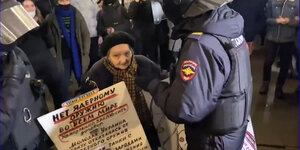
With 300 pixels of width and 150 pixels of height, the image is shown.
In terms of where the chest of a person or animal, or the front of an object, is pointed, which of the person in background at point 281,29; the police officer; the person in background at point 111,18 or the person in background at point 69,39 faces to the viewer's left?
the police officer

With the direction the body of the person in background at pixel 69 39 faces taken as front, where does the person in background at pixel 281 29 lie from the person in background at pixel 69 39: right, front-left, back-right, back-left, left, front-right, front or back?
left

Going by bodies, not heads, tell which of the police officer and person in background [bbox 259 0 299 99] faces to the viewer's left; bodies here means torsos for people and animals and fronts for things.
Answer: the police officer

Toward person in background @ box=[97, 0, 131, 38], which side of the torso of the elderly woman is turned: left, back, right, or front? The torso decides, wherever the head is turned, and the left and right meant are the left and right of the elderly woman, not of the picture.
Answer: back

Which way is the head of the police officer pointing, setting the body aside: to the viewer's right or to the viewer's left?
to the viewer's left

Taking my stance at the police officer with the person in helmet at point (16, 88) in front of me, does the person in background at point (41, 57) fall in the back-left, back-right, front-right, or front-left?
front-right

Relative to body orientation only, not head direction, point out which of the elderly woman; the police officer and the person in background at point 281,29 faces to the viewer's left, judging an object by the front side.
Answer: the police officer

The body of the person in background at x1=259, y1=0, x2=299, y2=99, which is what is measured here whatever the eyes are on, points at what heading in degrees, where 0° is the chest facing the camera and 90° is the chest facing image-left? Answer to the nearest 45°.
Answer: approximately 0°

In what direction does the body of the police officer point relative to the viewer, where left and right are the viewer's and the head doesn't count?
facing to the left of the viewer

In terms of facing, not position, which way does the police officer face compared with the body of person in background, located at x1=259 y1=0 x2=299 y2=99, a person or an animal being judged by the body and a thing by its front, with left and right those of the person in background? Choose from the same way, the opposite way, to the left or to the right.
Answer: to the right

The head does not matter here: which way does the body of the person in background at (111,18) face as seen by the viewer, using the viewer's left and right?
facing the viewer

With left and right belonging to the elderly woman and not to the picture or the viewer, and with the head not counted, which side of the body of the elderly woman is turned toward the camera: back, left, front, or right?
front

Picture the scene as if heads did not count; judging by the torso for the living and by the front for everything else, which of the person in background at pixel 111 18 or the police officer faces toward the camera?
the person in background

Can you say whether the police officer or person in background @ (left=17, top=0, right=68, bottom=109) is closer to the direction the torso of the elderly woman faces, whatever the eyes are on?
the police officer

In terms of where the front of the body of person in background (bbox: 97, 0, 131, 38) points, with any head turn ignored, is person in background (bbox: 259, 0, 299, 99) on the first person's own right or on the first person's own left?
on the first person's own left

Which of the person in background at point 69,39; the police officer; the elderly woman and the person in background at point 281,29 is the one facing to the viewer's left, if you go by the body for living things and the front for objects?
the police officer
